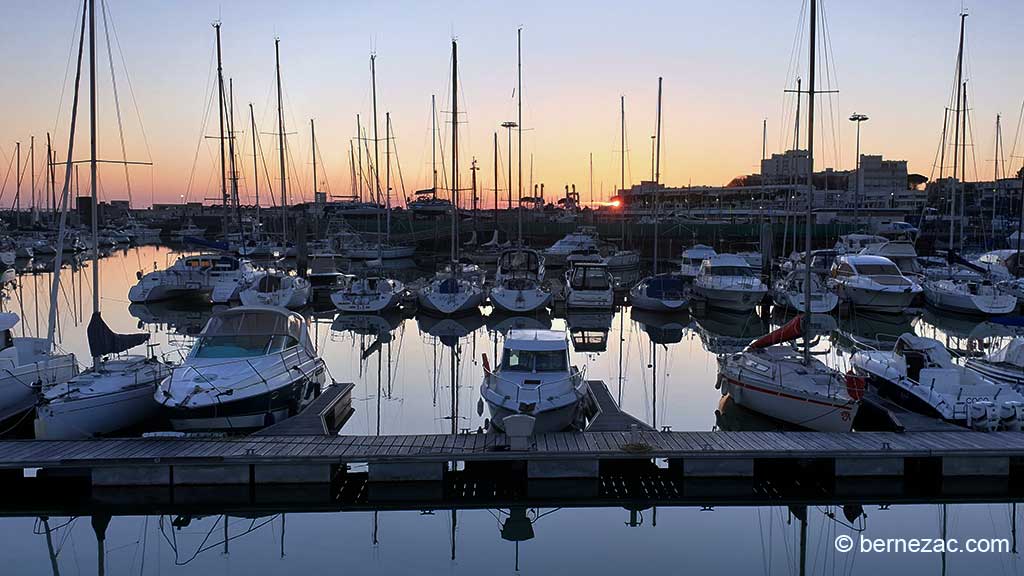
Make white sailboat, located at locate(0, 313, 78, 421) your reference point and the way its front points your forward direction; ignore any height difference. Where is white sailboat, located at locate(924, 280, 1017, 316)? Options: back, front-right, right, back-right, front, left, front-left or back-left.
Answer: back-left

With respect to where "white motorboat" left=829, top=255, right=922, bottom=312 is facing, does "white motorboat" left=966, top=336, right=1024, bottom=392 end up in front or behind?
in front

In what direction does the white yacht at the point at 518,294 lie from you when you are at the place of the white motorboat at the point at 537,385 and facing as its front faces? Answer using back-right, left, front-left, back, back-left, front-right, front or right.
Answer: back

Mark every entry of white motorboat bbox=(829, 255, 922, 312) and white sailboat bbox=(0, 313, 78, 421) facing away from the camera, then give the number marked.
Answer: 0

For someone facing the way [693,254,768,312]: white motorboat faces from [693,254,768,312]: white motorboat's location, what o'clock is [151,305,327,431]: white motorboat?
[151,305,327,431]: white motorboat is roughly at 2 o'clock from [693,254,768,312]: white motorboat.

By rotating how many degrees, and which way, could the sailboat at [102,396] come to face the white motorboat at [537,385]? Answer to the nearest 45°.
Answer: approximately 135° to its left

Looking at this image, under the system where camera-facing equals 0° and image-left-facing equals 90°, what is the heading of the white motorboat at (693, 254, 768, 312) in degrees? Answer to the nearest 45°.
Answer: approximately 315°

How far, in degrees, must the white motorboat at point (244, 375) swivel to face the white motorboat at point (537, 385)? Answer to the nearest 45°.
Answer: approximately 135° to its left
